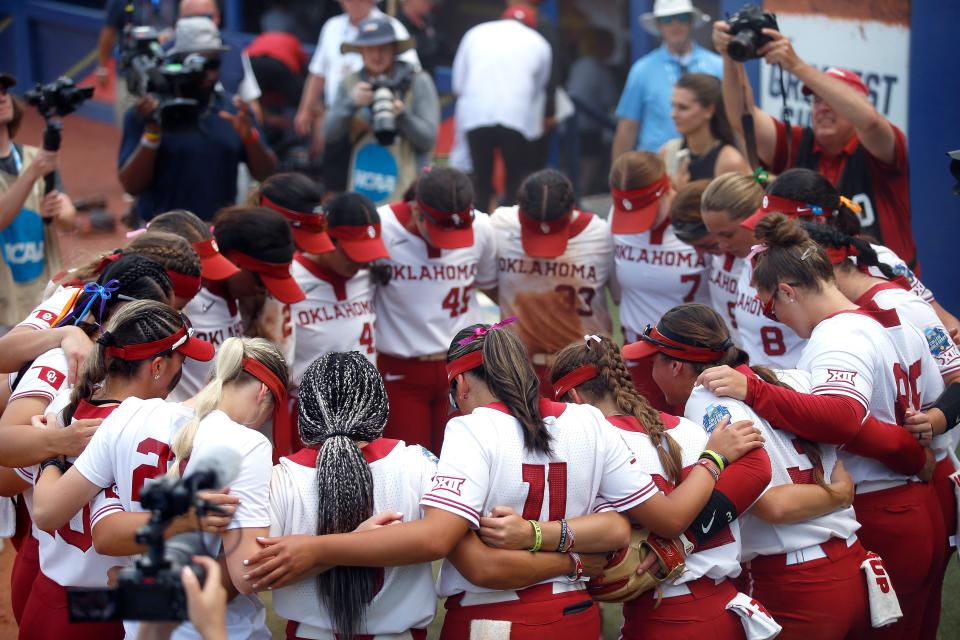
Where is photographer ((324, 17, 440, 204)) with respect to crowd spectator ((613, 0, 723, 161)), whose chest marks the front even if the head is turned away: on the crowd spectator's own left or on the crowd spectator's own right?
on the crowd spectator's own right

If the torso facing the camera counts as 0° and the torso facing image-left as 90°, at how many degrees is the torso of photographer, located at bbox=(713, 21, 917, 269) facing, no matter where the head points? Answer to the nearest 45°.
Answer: approximately 45°

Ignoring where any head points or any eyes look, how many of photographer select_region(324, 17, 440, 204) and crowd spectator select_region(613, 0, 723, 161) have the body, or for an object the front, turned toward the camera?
2

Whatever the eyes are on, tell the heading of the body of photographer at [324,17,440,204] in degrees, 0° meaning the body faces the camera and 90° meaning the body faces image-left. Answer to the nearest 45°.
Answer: approximately 0°

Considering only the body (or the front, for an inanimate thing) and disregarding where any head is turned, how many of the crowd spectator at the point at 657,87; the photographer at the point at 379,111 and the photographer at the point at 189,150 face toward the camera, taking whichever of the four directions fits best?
3

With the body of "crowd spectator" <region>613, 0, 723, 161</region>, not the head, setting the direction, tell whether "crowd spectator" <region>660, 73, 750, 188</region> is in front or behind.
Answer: in front

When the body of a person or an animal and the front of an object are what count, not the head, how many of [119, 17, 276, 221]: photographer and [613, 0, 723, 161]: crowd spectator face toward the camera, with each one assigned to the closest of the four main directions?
2

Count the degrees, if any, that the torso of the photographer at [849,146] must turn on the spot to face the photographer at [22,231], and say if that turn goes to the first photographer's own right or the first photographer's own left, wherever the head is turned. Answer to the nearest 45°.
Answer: approximately 45° to the first photographer's own right

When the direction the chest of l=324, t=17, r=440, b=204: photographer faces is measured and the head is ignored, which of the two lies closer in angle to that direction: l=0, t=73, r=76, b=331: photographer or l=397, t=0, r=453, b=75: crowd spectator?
the photographer

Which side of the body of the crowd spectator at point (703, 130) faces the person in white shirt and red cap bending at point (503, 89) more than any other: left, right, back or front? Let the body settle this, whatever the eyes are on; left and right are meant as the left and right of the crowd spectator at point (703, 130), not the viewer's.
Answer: right
